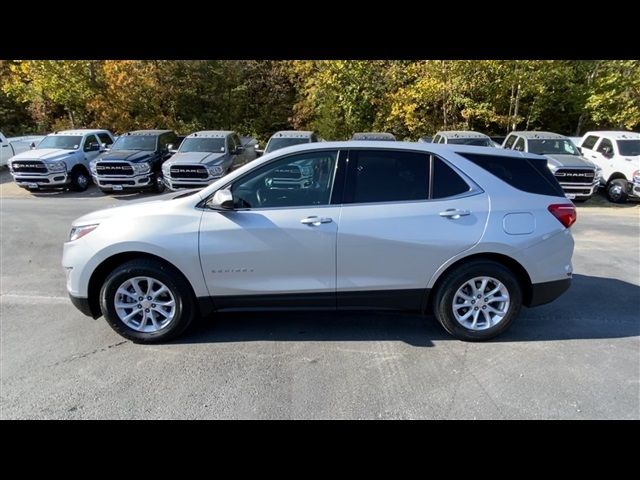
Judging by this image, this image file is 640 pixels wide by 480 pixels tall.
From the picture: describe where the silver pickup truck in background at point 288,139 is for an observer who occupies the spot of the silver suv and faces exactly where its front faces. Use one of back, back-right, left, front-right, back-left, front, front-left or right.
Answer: right

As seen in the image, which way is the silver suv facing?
to the viewer's left

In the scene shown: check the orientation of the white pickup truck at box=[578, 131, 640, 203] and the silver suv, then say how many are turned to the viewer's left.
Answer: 1

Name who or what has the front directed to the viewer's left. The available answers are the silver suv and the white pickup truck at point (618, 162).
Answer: the silver suv

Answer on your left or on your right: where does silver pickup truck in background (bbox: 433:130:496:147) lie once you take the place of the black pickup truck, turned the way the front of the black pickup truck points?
on your left

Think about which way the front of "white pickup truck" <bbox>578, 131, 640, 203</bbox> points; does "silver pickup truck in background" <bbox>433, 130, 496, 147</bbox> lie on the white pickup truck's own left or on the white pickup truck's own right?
on the white pickup truck's own right

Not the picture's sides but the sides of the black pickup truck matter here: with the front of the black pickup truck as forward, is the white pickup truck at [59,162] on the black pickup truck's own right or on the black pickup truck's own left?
on the black pickup truck's own right

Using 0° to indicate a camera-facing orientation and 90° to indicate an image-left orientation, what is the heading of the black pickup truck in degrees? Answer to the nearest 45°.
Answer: approximately 45°

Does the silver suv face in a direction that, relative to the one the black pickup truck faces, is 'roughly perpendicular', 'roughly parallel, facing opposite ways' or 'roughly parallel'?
roughly perpendicular

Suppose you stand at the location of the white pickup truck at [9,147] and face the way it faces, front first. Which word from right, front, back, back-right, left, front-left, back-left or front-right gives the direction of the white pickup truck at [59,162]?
front-left

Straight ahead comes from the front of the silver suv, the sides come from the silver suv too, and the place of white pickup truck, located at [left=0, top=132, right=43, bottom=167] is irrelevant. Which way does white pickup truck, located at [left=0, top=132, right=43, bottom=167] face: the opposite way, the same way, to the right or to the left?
to the left
